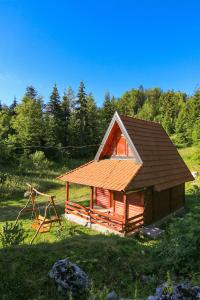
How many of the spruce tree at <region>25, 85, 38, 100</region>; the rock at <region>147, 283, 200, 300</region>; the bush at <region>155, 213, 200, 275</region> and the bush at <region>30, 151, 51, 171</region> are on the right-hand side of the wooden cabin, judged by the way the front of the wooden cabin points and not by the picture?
2

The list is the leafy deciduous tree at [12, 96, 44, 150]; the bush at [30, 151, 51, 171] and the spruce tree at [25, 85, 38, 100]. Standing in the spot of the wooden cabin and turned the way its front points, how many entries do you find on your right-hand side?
3

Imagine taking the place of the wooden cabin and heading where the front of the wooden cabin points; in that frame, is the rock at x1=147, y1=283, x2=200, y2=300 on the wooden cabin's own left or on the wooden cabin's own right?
on the wooden cabin's own left

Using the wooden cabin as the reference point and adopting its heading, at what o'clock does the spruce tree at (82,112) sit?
The spruce tree is roughly at 4 o'clock from the wooden cabin.

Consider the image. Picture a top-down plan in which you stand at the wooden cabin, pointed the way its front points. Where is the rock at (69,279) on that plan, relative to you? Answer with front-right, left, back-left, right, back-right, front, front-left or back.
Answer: front-left

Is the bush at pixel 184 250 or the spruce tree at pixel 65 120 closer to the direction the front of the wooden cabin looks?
the bush

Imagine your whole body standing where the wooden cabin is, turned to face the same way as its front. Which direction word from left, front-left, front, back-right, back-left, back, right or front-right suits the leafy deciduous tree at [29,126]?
right

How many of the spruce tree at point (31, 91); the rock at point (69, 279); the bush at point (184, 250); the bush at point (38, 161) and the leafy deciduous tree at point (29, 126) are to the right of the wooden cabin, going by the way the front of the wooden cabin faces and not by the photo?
3

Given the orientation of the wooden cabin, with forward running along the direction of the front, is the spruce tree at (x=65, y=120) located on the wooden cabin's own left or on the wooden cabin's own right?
on the wooden cabin's own right

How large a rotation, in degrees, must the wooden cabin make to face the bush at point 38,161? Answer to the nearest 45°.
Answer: approximately 90° to its right

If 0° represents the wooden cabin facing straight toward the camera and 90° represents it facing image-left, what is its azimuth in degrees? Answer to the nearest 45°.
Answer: approximately 45°

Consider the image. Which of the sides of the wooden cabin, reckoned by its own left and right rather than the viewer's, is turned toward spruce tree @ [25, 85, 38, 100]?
right

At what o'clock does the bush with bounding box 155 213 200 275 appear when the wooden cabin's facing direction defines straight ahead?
The bush is roughly at 10 o'clock from the wooden cabin.

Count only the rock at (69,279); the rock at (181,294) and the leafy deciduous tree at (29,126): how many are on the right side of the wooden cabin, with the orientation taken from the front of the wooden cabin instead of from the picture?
1
